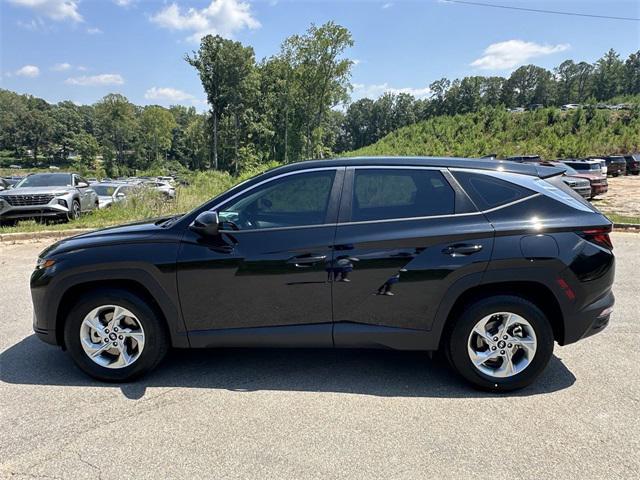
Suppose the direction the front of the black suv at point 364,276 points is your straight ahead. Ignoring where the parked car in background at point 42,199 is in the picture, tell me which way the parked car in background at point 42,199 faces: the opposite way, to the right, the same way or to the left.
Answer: to the left

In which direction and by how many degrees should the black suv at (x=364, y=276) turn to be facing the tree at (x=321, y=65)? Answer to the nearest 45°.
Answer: approximately 90° to its right

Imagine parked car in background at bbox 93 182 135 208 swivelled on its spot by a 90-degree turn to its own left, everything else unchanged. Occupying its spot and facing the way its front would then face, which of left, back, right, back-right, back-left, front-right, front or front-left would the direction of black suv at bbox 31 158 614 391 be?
front-right

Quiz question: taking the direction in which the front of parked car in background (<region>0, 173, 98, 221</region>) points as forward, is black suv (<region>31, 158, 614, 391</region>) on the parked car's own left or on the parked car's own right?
on the parked car's own left

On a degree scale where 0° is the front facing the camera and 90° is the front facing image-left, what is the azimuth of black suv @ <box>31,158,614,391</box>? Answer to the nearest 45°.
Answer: approximately 90°

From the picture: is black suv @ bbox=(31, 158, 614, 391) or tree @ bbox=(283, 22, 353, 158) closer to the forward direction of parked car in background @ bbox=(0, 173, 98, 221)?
the black suv

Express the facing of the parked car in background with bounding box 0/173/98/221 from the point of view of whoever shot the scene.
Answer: facing the viewer and to the left of the viewer

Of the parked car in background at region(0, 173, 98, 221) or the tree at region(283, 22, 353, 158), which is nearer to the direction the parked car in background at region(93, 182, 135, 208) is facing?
the parked car in background

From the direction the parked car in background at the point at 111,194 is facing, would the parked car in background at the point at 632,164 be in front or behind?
behind

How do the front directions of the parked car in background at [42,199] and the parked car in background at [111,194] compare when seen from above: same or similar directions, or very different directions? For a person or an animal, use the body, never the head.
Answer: same or similar directions

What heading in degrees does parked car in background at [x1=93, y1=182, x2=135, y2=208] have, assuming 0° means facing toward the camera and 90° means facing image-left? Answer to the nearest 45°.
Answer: approximately 45°

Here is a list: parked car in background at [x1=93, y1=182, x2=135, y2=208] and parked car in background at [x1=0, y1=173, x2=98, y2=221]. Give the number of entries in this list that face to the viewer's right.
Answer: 0
